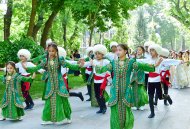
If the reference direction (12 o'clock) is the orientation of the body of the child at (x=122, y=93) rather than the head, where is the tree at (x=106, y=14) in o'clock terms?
The tree is roughly at 6 o'clock from the child.

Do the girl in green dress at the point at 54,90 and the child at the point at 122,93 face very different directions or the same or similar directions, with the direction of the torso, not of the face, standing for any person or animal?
same or similar directions

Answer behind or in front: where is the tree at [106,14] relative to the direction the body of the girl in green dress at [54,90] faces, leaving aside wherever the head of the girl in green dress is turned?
behind

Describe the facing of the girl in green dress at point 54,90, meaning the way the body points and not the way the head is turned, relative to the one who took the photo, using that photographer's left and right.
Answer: facing the viewer

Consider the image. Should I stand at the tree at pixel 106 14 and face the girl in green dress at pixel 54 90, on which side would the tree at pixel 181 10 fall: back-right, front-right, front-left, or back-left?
back-left

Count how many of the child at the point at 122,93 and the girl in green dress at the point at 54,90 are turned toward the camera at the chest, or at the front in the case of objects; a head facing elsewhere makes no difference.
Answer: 2

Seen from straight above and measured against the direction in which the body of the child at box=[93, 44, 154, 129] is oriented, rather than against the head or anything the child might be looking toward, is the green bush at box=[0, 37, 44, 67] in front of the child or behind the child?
behind

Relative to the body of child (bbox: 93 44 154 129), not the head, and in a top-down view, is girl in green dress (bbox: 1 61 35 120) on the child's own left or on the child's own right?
on the child's own right

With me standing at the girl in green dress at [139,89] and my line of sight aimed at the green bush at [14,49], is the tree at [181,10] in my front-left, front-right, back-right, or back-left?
front-right

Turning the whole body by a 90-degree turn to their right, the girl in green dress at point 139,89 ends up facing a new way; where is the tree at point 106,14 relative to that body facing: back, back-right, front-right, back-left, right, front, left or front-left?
front-right
